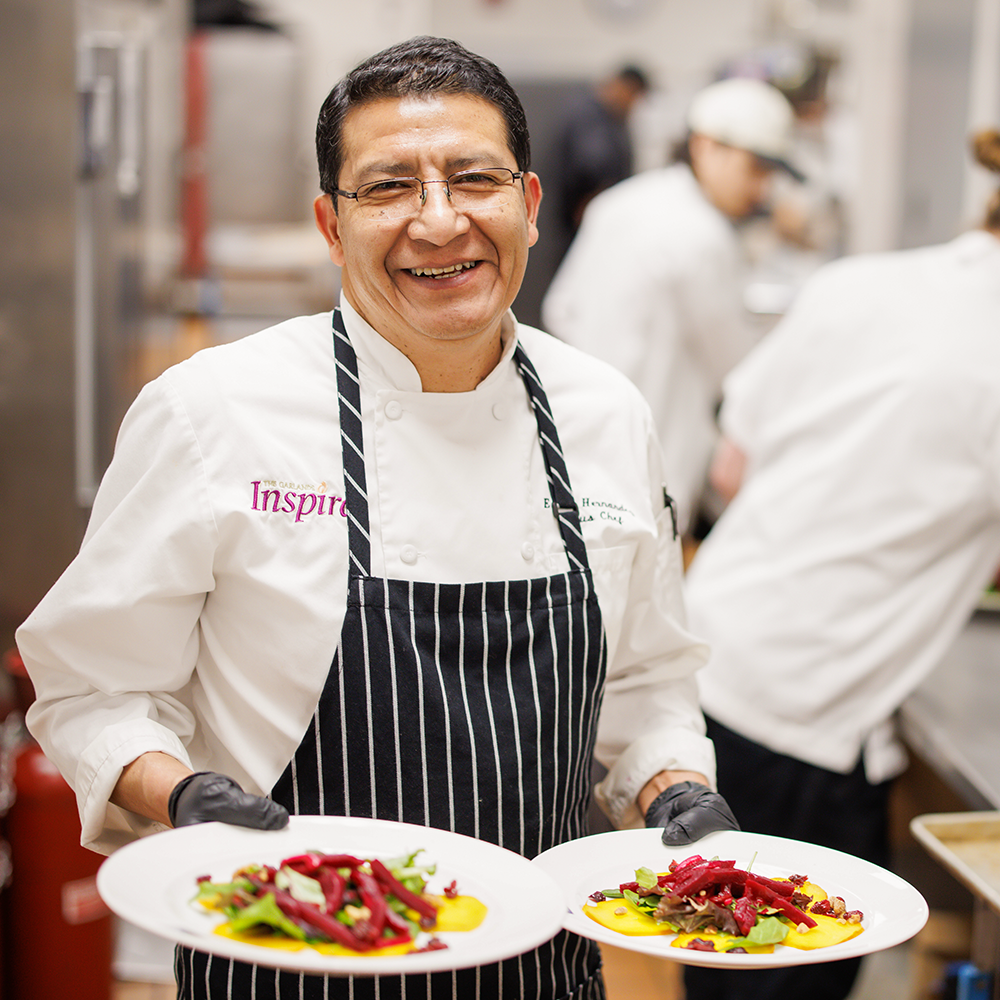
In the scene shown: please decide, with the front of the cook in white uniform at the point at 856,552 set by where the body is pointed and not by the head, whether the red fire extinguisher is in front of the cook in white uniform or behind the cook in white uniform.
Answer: behind

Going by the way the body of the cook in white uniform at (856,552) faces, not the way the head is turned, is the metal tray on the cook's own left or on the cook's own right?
on the cook's own right

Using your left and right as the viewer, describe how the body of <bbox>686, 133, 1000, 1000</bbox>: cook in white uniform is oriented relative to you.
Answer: facing away from the viewer and to the right of the viewer
